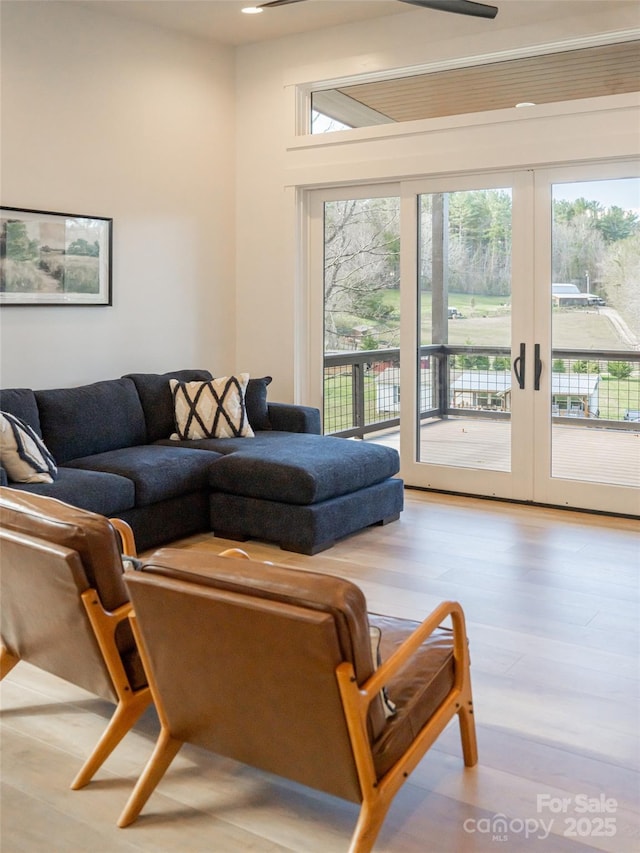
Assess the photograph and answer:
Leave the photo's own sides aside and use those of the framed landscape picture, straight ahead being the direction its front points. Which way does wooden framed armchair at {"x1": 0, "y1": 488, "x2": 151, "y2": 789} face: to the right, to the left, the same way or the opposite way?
to the left

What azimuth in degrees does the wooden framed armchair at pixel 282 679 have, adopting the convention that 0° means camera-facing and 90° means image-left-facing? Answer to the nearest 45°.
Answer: approximately 225°

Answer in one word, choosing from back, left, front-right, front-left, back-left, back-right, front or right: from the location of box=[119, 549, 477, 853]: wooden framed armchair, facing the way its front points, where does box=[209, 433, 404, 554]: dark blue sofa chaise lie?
front-left

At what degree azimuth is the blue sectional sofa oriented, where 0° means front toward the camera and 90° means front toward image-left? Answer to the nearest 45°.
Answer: approximately 315°

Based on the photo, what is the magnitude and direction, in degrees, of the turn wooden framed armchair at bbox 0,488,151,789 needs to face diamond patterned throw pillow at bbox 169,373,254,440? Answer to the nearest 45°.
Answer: approximately 45° to its left

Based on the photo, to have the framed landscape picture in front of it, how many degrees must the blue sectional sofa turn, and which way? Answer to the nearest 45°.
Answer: approximately 180°

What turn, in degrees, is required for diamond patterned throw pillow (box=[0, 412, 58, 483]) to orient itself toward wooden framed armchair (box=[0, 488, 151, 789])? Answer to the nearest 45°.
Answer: approximately 45° to its right

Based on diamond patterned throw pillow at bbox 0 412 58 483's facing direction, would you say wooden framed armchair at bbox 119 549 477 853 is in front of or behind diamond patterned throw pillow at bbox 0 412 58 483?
in front

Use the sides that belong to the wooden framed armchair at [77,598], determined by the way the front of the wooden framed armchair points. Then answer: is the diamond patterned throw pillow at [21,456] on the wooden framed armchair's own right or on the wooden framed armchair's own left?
on the wooden framed armchair's own left

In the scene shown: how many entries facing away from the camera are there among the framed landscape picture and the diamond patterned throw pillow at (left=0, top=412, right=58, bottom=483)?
0

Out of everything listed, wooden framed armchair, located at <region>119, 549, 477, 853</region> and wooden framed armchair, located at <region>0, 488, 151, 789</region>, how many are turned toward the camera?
0

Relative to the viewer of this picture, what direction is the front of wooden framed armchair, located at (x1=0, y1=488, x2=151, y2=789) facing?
facing away from the viewer and to the right of the viewer

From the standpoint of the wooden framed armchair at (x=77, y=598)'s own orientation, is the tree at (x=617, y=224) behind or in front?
in front

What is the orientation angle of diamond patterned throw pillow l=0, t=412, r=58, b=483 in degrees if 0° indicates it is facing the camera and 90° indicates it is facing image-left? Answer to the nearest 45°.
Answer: approximately 315°
